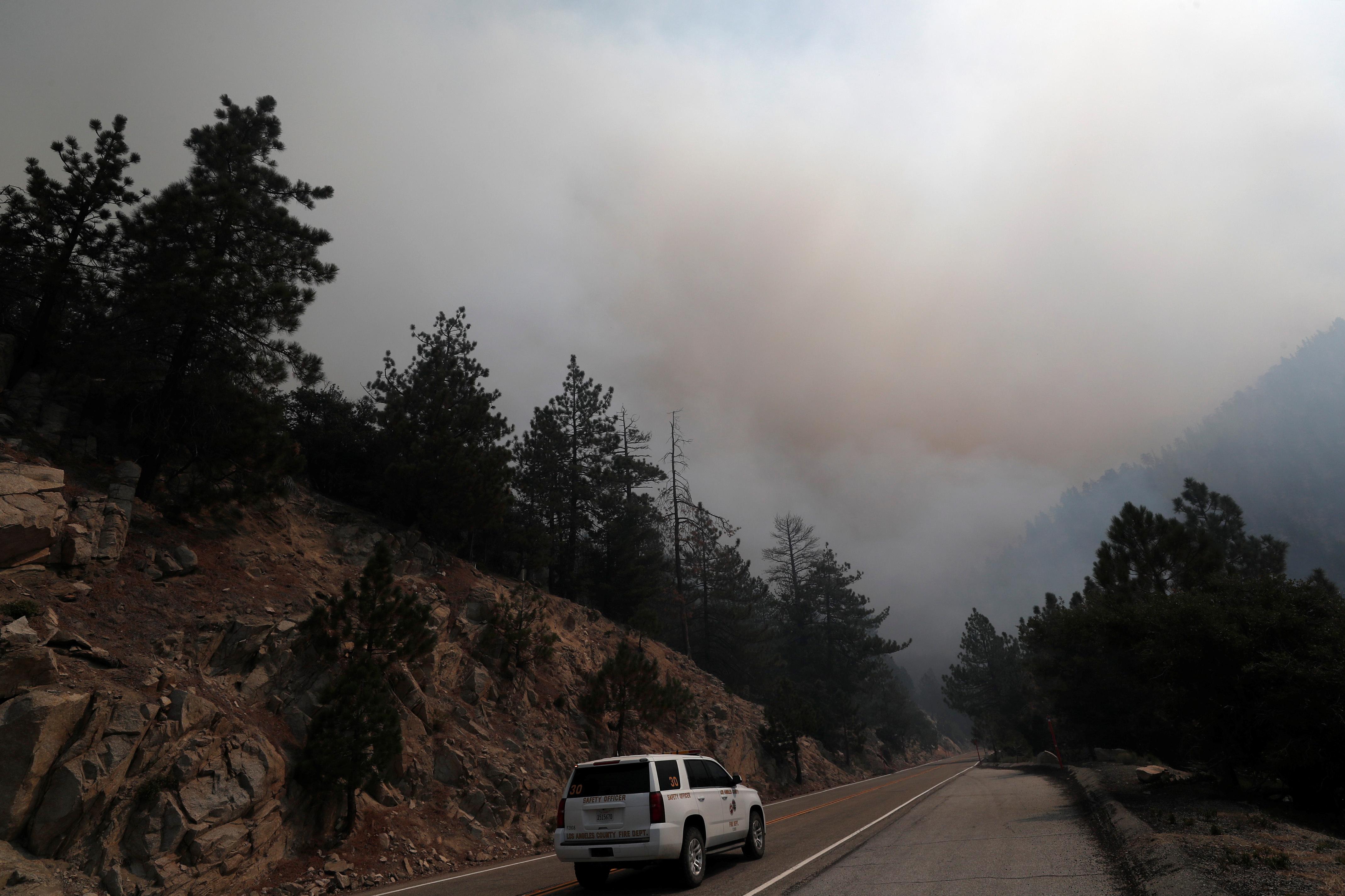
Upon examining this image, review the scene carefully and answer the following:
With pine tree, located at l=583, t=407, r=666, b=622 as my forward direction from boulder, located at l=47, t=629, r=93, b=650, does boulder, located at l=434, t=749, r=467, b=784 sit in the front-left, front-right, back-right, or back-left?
front-right

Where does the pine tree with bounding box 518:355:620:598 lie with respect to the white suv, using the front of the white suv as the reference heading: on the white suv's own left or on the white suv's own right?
on the white suv's own left

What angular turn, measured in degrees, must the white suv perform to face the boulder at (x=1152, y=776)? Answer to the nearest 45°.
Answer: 0° — it already faces it

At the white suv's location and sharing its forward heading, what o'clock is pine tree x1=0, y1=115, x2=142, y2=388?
The pine tree is roughly at 8 o'clock from the white suv.

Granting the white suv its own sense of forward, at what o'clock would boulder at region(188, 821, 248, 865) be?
The boulder is roughly at 8 o'clock from the white suv.

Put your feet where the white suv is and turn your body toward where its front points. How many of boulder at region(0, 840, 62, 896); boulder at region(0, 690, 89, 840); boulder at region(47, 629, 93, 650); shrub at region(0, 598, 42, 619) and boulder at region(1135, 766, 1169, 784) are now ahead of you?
1

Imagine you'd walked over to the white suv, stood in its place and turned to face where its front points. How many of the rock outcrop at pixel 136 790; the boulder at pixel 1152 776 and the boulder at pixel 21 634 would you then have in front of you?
1

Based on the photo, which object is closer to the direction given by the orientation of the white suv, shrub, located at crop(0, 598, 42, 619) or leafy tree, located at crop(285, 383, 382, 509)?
the leafy tree

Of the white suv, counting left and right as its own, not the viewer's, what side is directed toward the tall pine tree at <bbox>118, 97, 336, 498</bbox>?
left

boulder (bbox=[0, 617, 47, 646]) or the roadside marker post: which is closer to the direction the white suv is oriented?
the roadside marker post

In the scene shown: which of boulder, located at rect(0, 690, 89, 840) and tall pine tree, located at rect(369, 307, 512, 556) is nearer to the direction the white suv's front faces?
the tall pine tree

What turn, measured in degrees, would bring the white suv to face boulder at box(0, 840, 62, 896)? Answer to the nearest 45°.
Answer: approximately 135° to its left

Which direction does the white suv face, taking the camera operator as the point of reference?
facing away from the viewer and to the right of the viewer

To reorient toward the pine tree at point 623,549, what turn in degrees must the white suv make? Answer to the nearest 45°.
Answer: approximately 45° to its left

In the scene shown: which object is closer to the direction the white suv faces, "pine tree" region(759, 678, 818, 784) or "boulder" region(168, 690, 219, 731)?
the pine tree

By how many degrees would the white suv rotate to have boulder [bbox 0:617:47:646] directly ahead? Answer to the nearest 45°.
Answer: approximately 135° to its left

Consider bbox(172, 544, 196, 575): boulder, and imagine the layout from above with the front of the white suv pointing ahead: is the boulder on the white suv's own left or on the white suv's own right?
on the white suv's own left
